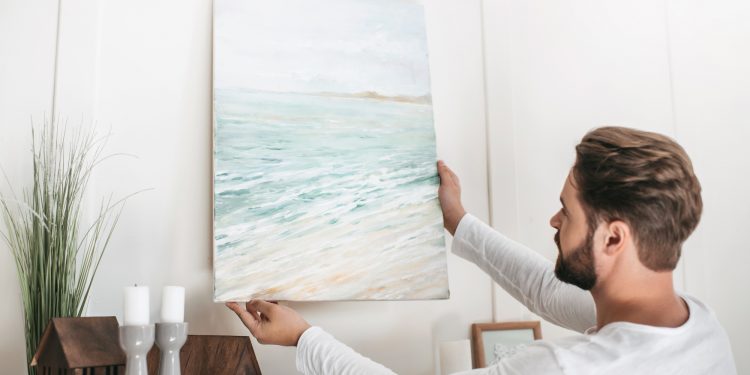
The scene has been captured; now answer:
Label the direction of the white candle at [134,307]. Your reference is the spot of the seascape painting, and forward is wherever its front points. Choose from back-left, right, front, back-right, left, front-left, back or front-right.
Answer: front-right

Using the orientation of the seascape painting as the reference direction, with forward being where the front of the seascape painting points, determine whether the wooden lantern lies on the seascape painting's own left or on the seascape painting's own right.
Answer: on the seascape painting's own right

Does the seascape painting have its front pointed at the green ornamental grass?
no

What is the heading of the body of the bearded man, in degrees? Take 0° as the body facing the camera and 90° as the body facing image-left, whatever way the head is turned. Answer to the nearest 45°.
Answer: approximately 135°

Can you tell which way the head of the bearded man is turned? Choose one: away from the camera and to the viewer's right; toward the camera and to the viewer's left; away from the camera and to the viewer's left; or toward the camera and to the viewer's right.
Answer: away from the camera and to the viewer's left

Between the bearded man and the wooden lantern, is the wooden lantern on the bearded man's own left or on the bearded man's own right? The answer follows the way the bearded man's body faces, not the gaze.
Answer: on the bearded man's own left

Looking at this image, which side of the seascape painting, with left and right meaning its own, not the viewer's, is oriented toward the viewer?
front
